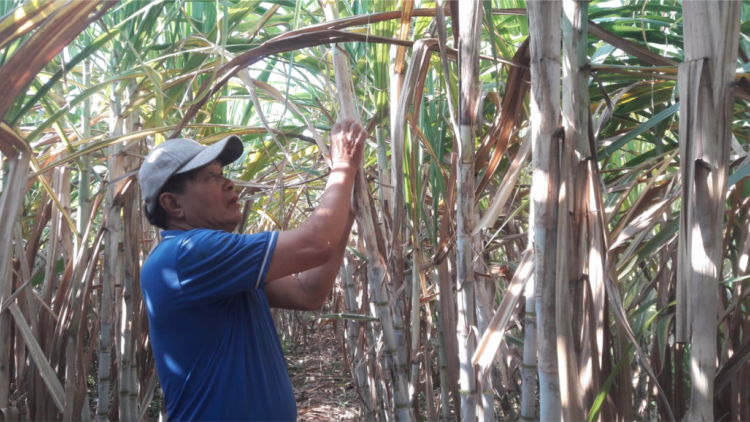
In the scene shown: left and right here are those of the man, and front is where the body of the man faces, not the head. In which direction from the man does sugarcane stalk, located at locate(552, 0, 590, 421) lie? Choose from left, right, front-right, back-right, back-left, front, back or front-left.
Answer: front-right

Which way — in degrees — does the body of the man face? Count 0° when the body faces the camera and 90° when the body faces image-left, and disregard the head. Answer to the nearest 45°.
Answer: approximately 270°

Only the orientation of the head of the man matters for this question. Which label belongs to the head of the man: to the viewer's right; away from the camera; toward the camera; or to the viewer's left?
to the viewer's right

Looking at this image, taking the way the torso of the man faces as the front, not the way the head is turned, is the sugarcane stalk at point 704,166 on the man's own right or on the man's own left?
on the man's own right

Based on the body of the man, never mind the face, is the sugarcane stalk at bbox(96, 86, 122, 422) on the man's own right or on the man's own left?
on the man's own left
